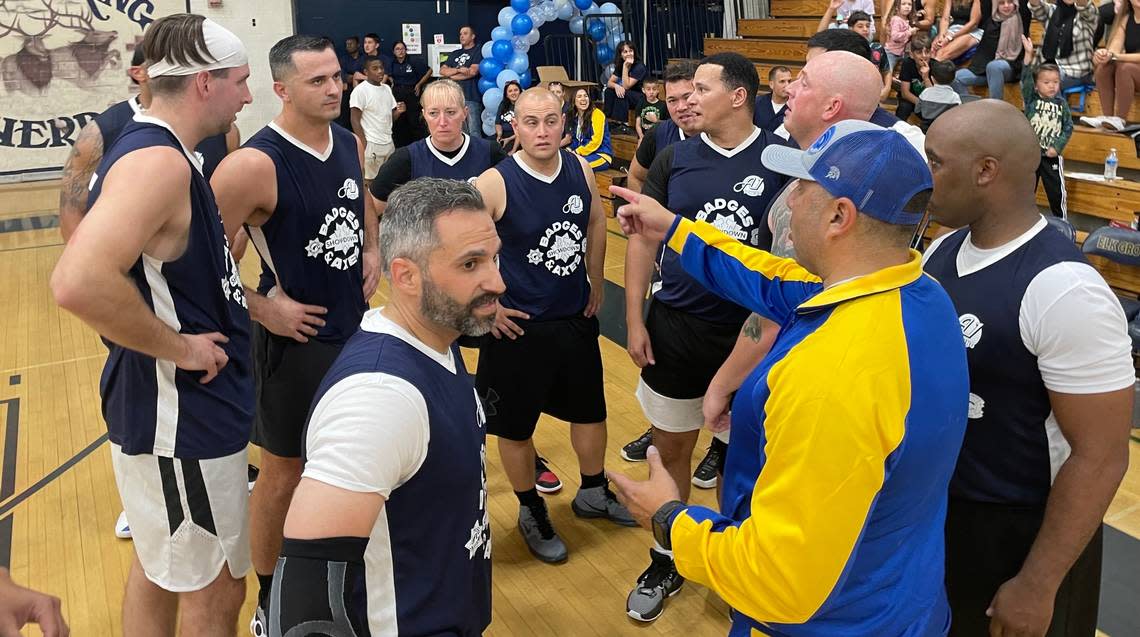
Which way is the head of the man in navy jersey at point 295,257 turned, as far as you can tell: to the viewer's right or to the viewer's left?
to the viewer's right

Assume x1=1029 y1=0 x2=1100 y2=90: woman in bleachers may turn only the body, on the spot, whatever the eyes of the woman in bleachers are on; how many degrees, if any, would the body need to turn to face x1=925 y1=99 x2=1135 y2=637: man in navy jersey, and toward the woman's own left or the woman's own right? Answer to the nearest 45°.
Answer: approximately 45° to the woman's own left

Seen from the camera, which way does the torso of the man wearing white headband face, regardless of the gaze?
to the viewer's right

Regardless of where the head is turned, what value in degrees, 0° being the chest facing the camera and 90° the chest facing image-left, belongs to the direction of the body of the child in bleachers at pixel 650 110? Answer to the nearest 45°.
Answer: approximately 0°

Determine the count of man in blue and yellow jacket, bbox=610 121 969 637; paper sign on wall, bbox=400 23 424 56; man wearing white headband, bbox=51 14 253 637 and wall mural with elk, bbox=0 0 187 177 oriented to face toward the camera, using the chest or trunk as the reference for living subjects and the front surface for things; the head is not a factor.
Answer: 2

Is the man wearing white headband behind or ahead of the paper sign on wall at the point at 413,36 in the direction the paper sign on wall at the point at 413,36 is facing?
ahead

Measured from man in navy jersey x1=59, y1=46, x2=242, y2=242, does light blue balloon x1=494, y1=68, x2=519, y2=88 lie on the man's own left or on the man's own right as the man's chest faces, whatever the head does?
on the man's own left

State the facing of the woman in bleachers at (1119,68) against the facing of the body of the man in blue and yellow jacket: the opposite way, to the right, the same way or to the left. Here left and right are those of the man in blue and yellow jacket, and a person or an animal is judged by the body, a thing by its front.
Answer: to the left

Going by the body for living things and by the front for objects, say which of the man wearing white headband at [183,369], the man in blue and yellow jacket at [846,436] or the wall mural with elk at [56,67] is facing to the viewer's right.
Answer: the man wearing white headband

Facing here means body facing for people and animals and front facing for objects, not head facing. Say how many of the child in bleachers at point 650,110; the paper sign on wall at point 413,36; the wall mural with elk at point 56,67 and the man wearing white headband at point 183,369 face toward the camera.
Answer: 3

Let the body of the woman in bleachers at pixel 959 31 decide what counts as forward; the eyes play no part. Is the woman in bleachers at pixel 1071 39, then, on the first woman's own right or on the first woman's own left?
on the first woman's own left

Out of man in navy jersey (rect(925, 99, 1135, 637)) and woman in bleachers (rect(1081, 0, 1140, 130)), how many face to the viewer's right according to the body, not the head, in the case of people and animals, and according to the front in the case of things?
0
